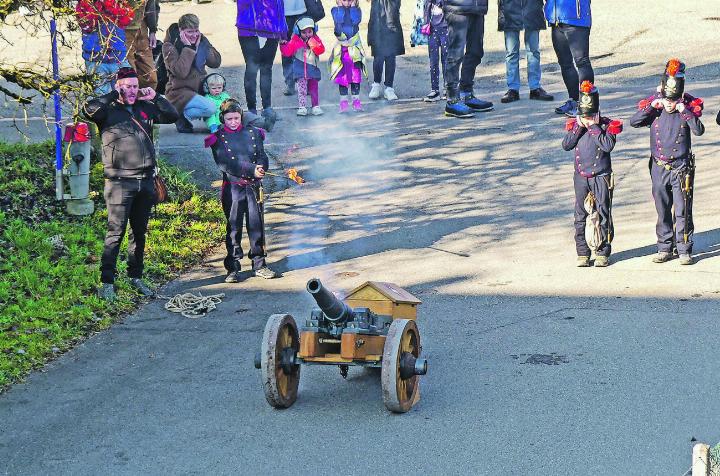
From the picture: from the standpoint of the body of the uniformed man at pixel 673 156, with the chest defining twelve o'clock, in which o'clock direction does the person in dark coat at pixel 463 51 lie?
The person in dark coat is roughly at 5 o'clock from the uniformed man.

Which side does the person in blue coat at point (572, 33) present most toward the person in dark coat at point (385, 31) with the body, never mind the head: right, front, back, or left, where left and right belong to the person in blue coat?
right

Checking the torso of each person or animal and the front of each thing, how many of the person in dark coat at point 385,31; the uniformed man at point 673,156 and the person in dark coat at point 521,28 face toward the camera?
3

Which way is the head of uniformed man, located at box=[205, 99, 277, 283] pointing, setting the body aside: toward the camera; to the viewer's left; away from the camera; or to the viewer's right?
toward the camera

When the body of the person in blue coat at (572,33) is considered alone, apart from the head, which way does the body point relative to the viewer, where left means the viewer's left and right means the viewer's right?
facing the viewer and to the left of the viewer

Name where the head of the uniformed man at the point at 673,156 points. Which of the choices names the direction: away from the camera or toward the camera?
toward the camera

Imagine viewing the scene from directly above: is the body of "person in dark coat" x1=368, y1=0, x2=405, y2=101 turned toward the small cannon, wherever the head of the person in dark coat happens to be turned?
yes

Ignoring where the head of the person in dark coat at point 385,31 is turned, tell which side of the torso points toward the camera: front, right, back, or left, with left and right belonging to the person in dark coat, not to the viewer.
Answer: front

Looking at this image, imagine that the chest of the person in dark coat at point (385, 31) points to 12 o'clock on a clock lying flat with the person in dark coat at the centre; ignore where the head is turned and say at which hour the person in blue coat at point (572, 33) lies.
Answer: The person in blue coat is roughly at 10 o'clock from the person in dark coat.

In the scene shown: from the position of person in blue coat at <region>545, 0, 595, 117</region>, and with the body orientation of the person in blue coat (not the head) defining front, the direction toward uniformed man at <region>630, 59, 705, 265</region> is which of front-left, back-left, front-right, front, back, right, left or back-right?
front-left

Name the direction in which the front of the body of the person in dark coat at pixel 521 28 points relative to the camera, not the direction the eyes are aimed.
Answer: toward the camera

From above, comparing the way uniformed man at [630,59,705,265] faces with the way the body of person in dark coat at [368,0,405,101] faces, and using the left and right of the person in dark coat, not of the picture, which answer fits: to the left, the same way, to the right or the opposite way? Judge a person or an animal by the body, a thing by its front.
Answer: the same way

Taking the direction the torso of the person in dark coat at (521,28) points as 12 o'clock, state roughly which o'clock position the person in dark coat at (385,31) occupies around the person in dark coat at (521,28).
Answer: the person in dark coat at (385,31) is roughly at 3 o'clock from the person in dark coat at (521,28).

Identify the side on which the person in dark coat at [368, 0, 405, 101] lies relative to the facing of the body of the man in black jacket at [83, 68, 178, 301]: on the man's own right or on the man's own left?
on the man's own left

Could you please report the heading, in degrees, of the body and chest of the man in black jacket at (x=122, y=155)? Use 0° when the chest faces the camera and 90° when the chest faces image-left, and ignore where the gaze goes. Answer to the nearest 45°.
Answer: approximately 315°

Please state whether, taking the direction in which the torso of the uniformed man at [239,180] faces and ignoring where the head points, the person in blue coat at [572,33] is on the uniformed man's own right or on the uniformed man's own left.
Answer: on the uniformed man's own left
